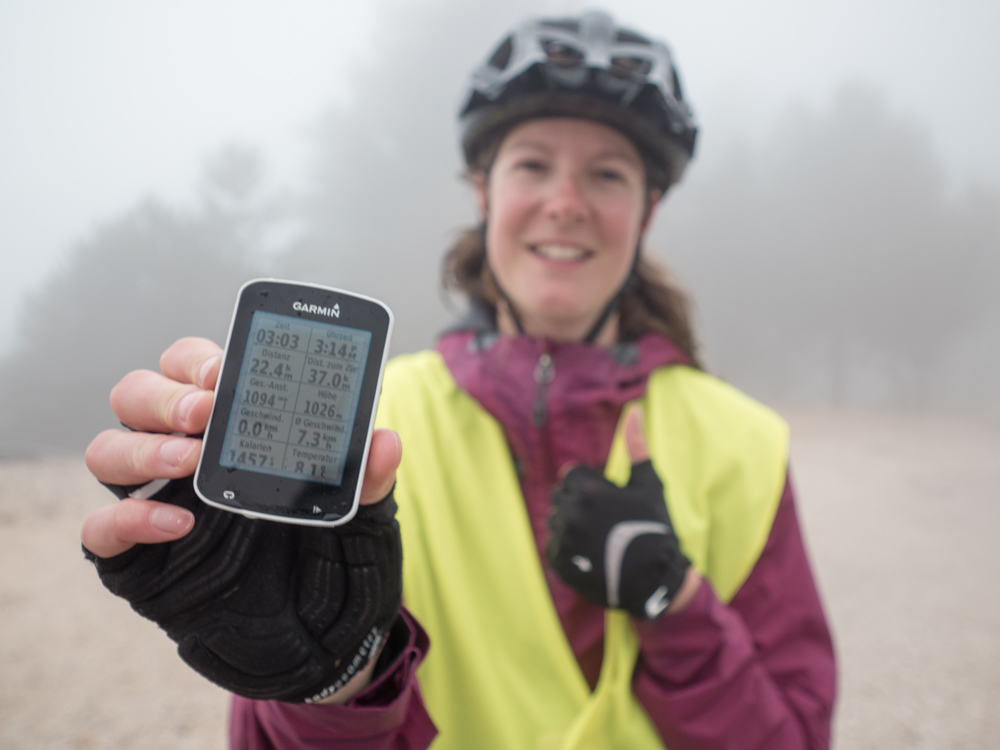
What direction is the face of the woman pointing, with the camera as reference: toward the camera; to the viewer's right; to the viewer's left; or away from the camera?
toward the camera

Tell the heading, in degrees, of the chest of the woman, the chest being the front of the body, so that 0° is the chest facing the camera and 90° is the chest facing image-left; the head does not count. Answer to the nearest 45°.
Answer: approximately 0°
